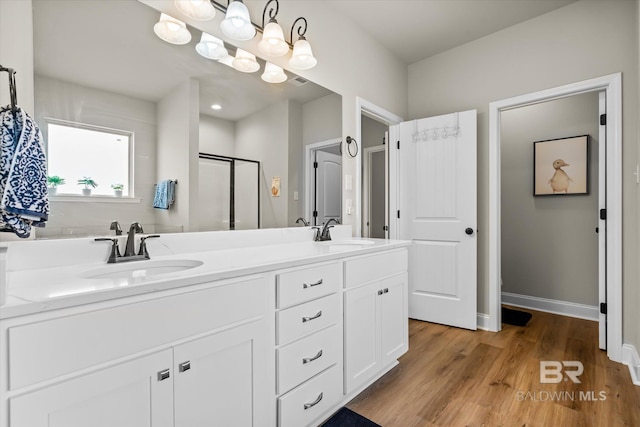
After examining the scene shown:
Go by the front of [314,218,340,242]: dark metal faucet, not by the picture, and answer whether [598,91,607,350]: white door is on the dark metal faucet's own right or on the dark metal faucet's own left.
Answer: on the dark metal faucet's own left

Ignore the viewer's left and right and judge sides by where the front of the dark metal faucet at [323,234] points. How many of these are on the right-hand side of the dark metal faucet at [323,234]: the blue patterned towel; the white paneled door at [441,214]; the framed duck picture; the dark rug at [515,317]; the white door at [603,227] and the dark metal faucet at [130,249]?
2

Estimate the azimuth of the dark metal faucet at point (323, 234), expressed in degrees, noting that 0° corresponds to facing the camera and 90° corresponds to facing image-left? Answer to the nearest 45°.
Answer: approximately 315°

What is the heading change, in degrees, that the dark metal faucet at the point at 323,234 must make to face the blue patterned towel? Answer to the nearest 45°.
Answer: approximately 90° to its right

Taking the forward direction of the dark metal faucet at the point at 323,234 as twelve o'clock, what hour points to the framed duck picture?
The framed duck picture is roughly at 10 o'clock from the dark metal faucet.

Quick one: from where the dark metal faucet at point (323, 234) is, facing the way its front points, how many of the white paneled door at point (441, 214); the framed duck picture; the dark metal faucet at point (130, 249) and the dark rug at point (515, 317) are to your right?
1

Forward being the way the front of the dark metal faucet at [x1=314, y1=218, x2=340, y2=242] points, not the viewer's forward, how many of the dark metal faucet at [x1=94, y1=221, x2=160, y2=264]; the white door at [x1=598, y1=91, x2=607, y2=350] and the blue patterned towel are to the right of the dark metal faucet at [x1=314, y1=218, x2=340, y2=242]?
2

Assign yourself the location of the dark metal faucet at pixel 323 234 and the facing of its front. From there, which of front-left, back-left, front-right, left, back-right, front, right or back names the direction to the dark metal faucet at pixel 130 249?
right
